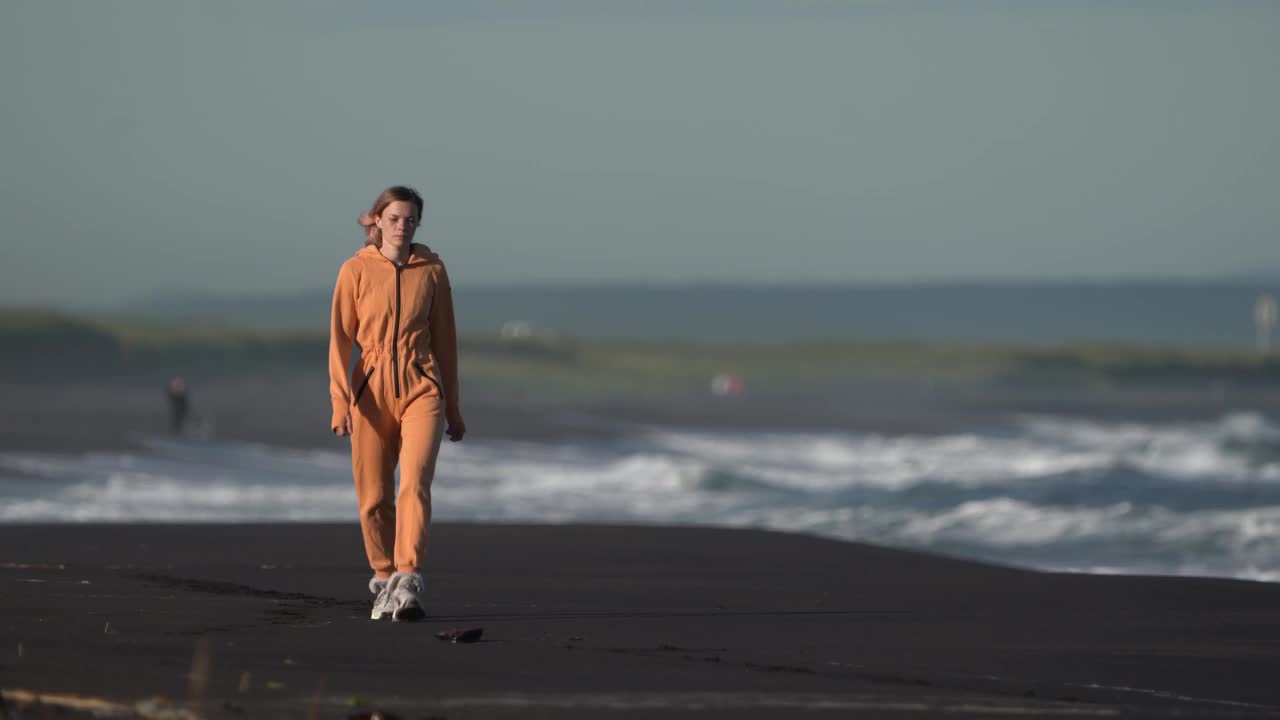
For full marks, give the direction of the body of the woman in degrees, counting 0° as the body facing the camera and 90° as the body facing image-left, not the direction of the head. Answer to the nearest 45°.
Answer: approximately 0°

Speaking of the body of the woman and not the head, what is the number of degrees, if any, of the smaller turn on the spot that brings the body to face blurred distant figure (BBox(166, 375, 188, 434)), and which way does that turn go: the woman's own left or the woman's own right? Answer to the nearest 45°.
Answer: approximately 180°
